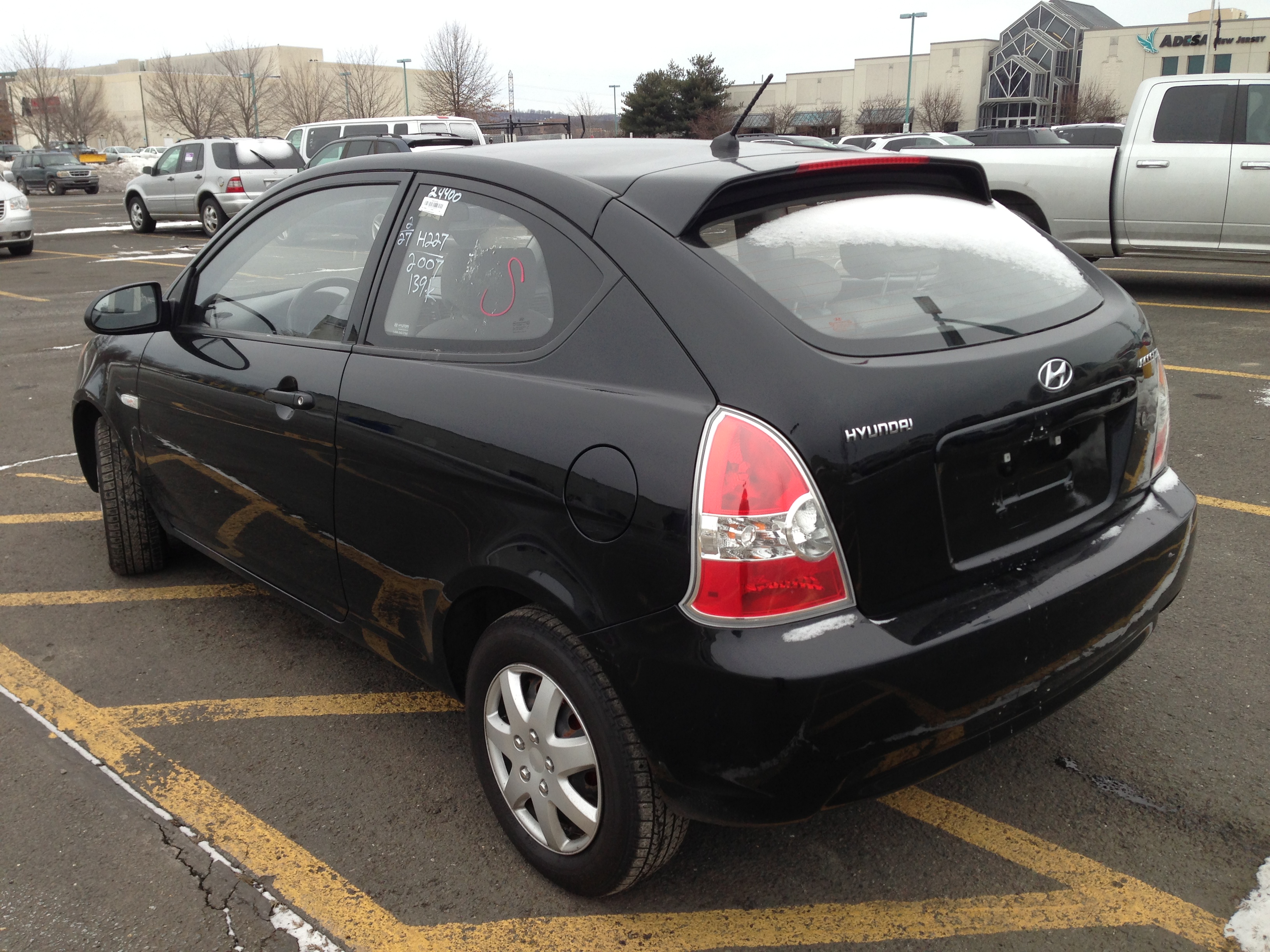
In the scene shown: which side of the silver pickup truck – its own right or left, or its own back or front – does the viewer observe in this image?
right

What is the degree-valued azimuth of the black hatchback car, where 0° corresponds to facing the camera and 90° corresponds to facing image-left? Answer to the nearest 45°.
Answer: approximately 135°

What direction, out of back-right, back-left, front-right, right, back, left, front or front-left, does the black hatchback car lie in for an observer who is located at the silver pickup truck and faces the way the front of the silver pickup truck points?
right

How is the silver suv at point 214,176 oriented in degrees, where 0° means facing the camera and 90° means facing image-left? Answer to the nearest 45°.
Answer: approximately 135°

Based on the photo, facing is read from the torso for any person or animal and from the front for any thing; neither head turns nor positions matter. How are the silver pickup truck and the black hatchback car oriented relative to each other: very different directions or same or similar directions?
very different directions

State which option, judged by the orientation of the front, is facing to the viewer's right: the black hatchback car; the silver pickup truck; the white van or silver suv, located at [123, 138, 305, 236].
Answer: the silver pickup truck

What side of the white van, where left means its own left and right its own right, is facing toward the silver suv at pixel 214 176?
left

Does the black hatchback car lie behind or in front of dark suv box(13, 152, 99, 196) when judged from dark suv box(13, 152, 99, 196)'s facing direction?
in front

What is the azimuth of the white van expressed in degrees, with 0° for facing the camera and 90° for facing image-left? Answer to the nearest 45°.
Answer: approximately 135°

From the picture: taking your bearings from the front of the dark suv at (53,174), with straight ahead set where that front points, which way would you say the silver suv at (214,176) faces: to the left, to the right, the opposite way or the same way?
the opposite way

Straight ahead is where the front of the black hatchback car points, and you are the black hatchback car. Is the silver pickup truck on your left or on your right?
on your right

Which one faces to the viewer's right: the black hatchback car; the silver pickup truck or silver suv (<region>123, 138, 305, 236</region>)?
the silver pickup truck

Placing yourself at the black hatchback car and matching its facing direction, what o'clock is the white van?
The white van is roughly at 1 o'clock from the black hatchback car.
